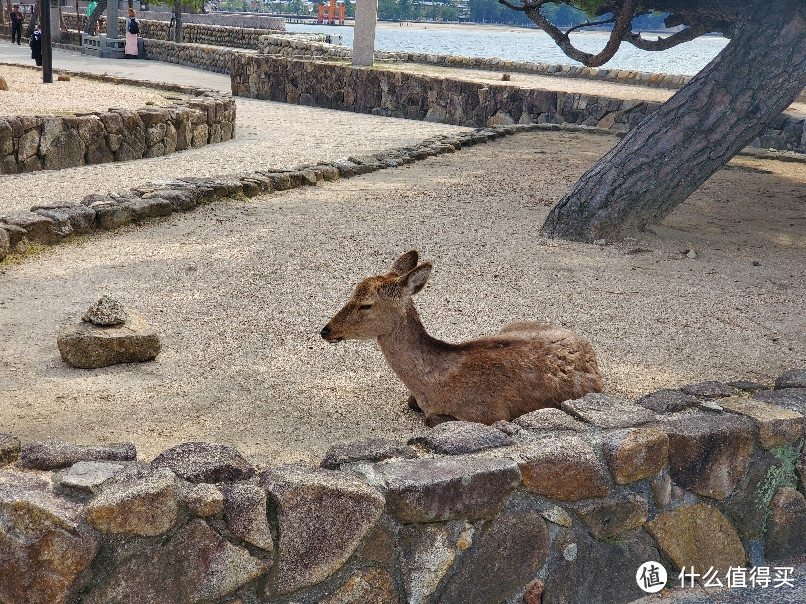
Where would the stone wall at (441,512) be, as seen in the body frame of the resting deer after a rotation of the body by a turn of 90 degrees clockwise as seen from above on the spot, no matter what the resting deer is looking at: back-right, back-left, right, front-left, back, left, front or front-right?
back

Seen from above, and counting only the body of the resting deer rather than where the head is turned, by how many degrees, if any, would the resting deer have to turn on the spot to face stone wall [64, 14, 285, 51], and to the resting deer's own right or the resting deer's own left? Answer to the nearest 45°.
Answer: approximately 90° to the resting deer's own right

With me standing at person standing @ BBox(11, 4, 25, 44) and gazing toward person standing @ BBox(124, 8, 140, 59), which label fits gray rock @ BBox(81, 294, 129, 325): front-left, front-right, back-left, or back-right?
front-right

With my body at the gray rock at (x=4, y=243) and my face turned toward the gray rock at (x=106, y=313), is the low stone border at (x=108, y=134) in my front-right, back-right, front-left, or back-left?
back-left

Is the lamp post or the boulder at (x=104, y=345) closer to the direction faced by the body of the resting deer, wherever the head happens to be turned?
the boulder

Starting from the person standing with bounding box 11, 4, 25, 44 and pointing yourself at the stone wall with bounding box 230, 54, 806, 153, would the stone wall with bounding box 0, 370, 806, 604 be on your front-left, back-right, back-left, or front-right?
front-right

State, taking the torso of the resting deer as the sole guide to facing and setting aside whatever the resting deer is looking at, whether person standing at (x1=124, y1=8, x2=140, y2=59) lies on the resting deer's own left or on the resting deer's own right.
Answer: on the resting deer's own right

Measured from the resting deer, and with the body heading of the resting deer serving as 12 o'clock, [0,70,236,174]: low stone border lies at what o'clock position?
The low stone border is roughly at 2 o'clock from the resting deer.

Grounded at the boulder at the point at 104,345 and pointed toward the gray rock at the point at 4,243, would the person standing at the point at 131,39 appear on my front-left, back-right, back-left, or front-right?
front-right

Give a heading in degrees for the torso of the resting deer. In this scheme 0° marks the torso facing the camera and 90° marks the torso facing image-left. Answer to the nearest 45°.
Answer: approximately 90°

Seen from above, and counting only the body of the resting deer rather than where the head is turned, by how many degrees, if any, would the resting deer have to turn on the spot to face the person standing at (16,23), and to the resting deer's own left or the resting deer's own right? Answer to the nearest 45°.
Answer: approximately 45° to the resting deer's own right

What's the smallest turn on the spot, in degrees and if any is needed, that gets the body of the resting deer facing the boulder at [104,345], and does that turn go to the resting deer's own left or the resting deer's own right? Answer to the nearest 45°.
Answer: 0° — it already faces it
